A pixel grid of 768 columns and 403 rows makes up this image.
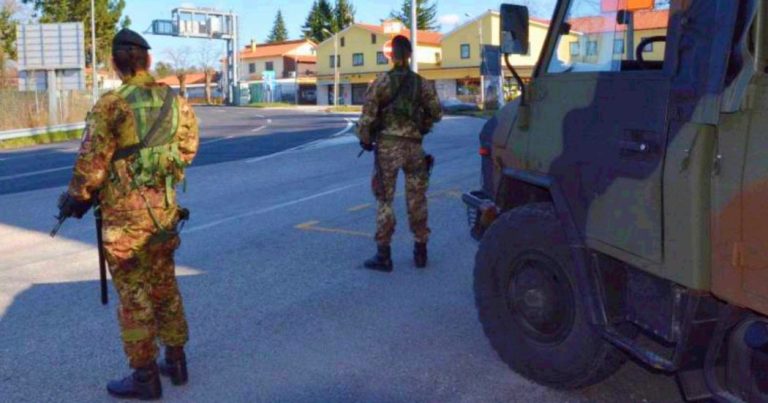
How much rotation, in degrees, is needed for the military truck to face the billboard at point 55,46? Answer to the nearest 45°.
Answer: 0° — it already faces it

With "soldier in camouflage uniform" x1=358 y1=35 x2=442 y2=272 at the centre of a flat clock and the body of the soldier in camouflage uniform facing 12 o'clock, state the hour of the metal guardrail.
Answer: The metal guardrail is roughly at 11 o'clock from the soldier in camouflage uniform.

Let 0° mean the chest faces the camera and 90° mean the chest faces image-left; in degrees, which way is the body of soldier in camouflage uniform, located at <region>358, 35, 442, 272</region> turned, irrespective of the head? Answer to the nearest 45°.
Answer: approximately 180°

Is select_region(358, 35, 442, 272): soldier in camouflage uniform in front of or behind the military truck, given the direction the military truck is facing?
in front

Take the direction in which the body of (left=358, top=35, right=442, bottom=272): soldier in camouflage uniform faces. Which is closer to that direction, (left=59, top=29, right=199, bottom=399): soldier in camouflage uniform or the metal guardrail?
the metal guardrail

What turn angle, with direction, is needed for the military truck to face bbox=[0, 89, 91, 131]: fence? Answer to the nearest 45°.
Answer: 0° — it already faces it

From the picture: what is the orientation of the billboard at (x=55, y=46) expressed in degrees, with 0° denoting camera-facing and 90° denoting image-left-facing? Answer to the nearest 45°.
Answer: approximately 180°

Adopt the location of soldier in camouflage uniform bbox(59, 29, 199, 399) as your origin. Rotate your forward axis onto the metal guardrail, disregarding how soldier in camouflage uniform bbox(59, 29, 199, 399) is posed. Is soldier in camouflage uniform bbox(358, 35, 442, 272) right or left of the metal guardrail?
right

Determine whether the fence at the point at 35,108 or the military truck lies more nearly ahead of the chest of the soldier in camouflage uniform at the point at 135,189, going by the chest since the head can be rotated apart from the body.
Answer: the fence

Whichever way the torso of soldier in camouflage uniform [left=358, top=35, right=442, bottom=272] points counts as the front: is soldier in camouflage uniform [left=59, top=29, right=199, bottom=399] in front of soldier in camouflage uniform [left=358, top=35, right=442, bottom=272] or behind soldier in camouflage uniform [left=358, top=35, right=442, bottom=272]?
behind

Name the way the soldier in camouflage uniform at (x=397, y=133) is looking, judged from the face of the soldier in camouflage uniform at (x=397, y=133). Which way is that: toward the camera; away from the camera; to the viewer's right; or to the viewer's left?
away from the camera
